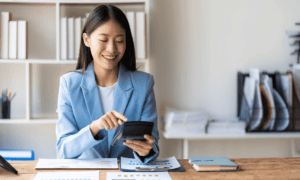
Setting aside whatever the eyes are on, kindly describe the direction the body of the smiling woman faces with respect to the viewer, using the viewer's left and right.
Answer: facing the viewer

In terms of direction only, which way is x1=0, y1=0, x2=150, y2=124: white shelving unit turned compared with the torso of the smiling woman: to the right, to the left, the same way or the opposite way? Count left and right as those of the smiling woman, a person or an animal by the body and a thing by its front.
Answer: the same way

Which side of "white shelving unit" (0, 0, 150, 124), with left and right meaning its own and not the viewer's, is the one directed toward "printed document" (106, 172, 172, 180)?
front

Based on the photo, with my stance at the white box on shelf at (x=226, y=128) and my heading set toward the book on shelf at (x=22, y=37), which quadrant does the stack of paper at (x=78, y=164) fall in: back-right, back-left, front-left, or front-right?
front-left

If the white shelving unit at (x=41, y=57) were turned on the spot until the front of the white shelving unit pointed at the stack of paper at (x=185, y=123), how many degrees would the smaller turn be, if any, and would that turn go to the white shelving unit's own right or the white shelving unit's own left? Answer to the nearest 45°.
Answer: approximately 45° to the white shelving unit's own left

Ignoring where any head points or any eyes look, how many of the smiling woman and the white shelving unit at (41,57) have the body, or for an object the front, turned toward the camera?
2

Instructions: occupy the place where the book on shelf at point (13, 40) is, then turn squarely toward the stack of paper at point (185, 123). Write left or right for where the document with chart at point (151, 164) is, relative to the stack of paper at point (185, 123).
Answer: right

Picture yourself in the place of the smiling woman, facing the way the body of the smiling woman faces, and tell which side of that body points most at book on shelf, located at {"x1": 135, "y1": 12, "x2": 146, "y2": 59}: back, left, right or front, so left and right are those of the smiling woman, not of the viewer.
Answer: back

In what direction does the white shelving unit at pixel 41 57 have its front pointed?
toward the camera

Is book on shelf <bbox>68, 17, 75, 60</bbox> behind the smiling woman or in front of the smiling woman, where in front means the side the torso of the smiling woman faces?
behind

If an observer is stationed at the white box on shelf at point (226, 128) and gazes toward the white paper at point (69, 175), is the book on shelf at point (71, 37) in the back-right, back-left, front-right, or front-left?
front-right
